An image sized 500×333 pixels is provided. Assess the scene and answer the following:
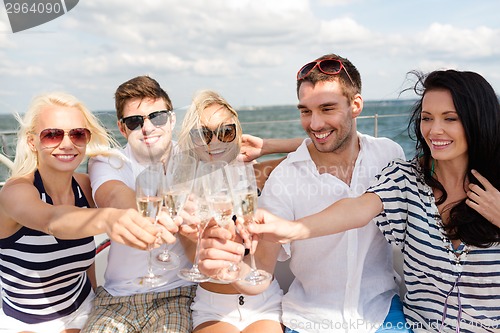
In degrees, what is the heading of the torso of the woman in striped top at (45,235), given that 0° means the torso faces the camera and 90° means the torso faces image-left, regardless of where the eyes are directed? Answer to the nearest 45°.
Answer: approximately 315°

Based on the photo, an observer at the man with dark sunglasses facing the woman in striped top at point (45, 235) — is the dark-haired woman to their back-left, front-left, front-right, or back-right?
back-left

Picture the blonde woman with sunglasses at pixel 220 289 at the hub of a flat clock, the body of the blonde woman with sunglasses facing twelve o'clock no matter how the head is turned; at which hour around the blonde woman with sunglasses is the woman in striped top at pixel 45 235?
The woman in striped top is roughly at 3 o'clock from the blonde woman with sunglasses.

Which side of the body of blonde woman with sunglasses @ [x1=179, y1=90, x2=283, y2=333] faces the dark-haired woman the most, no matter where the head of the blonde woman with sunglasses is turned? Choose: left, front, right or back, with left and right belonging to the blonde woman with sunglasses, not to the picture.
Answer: left
